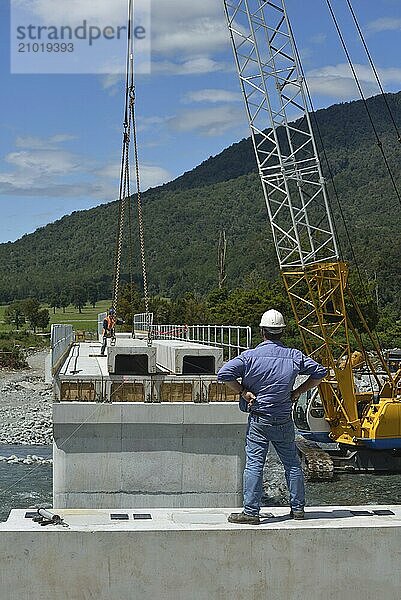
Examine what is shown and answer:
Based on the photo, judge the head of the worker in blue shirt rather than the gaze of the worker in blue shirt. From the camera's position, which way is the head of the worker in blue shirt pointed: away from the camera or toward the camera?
away from the camera

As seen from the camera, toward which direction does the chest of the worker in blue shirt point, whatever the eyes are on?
away from the camera

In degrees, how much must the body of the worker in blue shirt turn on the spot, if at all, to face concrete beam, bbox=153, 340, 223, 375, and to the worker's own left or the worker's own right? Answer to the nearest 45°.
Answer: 0° — they already face it
